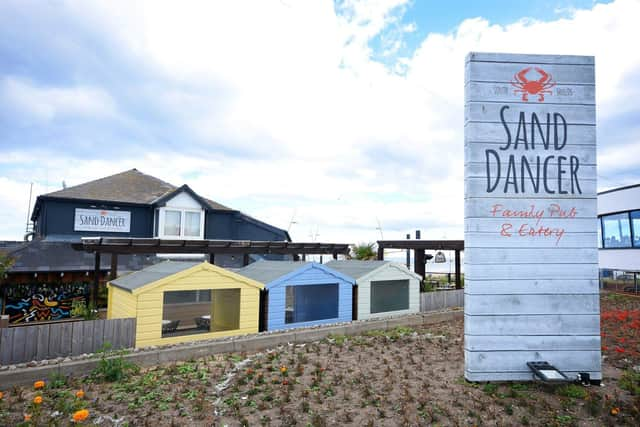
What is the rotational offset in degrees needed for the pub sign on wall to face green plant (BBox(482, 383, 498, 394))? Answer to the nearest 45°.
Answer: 0° — it already faces it

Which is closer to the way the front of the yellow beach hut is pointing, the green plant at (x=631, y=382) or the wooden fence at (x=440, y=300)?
the green plant

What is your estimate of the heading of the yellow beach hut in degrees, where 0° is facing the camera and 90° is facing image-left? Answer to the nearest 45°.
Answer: approximately 315°

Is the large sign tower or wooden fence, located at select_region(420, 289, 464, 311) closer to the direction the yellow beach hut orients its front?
the large sign tower

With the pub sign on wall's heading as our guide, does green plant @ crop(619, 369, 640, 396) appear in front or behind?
in front

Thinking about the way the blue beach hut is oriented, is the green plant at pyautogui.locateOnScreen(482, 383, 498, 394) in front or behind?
in front

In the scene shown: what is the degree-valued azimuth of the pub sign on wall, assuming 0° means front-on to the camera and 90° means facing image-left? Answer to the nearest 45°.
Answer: approximately 0°

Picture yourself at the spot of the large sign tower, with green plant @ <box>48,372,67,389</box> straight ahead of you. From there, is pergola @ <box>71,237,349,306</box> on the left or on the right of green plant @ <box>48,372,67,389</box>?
right
